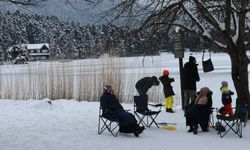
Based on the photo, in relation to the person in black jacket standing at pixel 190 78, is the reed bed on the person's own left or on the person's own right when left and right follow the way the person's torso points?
on the person's own left

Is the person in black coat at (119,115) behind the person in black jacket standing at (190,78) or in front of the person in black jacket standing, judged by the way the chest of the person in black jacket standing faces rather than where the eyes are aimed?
behind

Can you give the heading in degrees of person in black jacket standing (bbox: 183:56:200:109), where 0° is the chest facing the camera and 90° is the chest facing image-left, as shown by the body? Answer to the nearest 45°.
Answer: approximately 225°

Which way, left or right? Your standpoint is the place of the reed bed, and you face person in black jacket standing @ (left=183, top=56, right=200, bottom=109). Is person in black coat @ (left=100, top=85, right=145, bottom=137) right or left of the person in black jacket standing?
right
